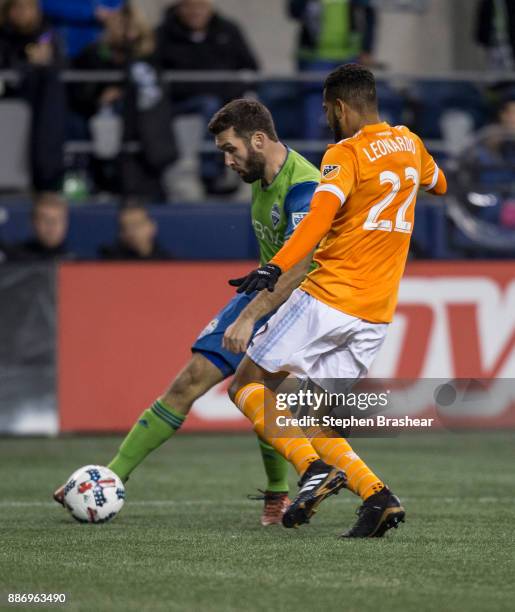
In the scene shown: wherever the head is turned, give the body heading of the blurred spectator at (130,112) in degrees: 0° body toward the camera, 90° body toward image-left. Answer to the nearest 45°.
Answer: approximately 45°

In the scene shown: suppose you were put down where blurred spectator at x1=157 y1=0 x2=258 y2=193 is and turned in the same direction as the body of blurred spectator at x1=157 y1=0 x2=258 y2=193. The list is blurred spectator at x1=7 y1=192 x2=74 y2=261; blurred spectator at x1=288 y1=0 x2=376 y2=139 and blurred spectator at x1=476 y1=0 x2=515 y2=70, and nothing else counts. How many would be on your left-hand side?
2

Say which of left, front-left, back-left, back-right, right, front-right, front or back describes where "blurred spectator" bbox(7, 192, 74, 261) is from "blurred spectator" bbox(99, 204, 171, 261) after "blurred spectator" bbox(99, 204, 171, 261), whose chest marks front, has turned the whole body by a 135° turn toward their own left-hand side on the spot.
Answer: back-left

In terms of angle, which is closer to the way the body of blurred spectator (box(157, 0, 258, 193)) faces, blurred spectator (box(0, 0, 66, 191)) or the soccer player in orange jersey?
the soccer player in orange jersey

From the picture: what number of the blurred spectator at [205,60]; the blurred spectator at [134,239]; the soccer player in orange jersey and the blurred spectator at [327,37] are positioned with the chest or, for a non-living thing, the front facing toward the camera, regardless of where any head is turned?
3

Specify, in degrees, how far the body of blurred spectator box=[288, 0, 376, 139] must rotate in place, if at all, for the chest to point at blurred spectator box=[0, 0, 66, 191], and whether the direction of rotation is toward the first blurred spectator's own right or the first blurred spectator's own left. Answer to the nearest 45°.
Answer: approximately 45° to the first blurred spectator's own right

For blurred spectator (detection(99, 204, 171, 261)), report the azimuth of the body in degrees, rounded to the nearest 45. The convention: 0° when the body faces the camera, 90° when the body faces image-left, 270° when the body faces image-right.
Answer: approximately 0°

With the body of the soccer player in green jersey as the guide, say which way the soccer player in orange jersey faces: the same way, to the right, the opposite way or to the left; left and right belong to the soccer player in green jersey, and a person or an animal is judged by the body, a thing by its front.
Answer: to the right

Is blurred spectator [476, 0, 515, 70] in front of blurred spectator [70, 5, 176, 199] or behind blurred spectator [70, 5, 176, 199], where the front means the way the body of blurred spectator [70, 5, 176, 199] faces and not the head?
behind
